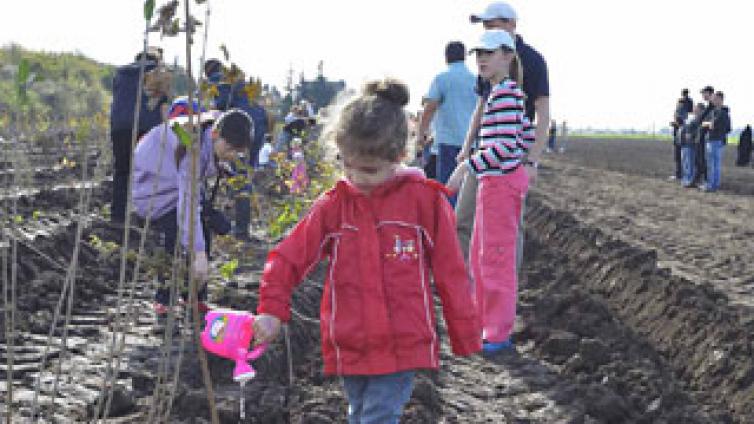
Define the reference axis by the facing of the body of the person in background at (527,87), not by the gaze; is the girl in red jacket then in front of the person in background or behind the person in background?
in front

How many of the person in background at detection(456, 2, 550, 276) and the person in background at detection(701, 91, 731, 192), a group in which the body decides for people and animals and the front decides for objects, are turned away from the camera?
0

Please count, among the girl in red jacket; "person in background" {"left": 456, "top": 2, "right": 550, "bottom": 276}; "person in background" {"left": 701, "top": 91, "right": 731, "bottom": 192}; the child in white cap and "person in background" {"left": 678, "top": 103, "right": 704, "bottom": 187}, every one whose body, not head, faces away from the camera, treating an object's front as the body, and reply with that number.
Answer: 0

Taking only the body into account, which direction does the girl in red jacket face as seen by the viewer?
toward the camera

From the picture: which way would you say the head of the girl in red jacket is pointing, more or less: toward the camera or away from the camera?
toward the camera

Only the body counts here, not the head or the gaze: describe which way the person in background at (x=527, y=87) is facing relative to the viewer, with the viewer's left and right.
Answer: facing the viewer and to the left of the viewer

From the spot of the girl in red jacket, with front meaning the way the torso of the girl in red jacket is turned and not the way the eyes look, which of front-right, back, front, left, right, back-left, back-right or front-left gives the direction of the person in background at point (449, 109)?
back

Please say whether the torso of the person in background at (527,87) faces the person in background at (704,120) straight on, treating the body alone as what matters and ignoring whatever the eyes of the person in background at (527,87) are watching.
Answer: no

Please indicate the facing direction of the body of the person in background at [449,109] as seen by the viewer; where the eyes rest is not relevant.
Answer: away from the camera

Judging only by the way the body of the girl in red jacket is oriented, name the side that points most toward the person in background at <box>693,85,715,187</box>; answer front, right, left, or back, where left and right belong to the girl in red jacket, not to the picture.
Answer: back

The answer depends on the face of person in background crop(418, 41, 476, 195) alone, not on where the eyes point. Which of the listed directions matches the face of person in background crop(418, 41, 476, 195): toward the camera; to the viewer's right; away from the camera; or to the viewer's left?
away from the camera

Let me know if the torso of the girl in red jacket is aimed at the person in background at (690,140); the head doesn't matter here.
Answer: no
